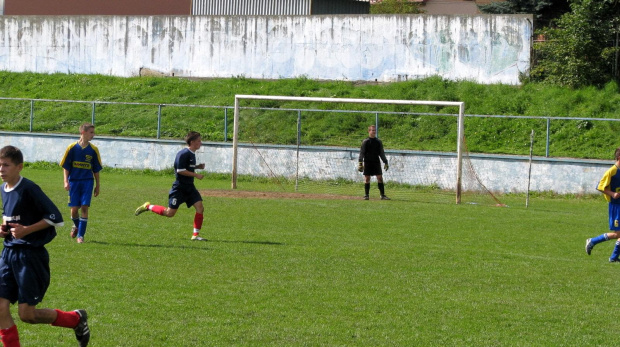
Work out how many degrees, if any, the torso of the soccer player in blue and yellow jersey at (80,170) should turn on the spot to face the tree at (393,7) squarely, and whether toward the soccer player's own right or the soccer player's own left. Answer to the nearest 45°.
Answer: approximately 135° to the soccer player's own left

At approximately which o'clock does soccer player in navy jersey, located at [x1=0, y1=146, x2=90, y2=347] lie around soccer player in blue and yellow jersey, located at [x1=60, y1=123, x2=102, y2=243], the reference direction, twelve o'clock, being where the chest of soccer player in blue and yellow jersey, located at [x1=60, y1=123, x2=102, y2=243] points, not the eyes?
soccer player in navy jersey, located at [x1=0, y1=146, x2=90, y2=347] is roughly at 12 o'clock from soccer player in blue and yellow jersey, located at [x1=60, y1=123, x2=102, y2=243].

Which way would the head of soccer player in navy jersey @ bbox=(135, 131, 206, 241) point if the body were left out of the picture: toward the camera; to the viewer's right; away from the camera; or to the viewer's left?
to the viewer's right

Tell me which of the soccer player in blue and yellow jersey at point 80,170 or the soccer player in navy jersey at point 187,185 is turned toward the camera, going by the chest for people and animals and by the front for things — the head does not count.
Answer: the soccer player in blue and yellow jersey at point 80,170

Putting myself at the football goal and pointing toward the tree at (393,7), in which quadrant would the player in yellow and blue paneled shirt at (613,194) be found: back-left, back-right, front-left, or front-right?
back-right

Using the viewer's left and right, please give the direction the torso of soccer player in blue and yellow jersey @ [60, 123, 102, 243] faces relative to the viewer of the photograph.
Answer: facing the viewer

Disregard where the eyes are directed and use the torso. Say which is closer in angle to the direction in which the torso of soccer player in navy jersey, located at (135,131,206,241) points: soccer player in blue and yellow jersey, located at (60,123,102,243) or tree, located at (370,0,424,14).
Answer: the tree

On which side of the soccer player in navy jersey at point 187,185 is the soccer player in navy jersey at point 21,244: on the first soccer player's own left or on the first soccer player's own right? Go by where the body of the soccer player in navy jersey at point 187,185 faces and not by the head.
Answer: on the first soccer player's own right

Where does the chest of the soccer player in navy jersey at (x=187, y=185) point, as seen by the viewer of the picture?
to the viewer's right
